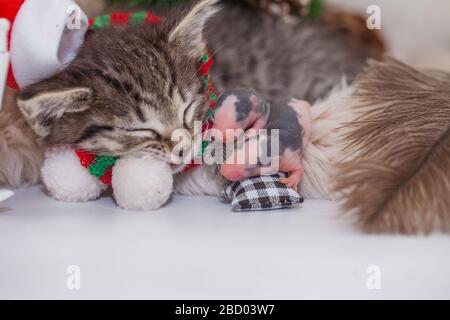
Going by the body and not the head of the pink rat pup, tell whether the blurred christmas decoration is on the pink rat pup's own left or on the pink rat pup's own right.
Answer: on the pink rat pup's own right

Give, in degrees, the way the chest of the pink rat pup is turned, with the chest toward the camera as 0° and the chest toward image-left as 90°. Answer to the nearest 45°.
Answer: approximately 90°
